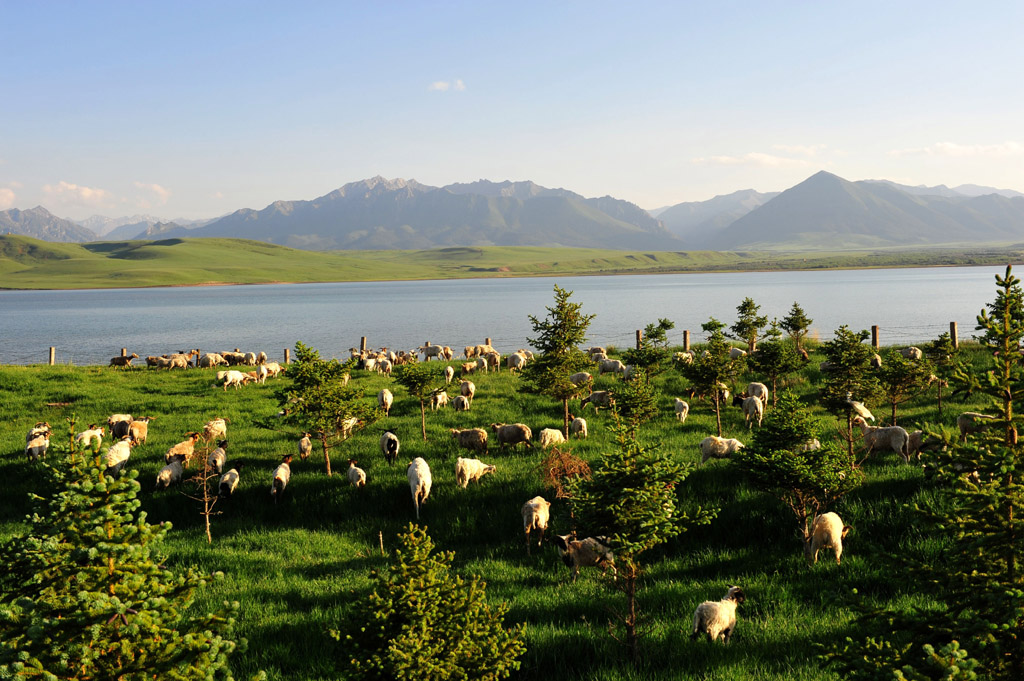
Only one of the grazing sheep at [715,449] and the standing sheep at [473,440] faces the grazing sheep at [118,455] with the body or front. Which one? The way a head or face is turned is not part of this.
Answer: the standing sheep at [473,440]

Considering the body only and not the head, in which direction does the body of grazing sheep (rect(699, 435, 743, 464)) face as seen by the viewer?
to the viewer's right

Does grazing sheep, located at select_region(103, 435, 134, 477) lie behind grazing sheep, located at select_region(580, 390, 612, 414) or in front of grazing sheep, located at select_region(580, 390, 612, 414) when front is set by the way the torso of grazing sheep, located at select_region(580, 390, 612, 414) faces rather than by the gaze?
in front

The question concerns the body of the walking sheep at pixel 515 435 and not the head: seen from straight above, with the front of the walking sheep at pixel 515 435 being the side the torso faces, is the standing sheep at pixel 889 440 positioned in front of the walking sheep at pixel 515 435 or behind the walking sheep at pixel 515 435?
behind

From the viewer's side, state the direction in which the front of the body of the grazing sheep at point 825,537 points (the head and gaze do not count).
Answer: away from the camera

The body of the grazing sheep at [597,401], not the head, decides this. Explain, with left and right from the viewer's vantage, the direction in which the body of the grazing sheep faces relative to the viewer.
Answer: facing to the left of the viewer

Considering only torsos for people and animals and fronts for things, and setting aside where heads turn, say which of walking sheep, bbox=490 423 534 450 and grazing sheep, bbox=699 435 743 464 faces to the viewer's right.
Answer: grazing sheep, bbox=699 435 743 464

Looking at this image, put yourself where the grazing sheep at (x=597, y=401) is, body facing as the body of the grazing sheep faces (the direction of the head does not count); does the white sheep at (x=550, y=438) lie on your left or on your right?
on your left
